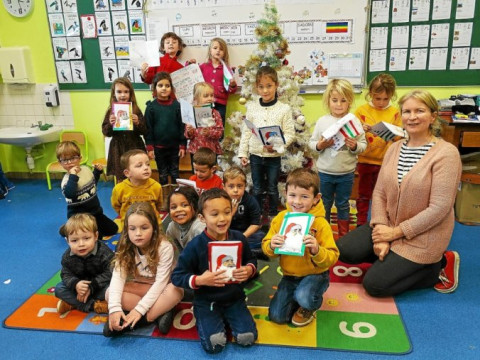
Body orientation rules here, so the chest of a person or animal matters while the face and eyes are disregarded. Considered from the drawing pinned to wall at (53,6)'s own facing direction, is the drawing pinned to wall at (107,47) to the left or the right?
on its left

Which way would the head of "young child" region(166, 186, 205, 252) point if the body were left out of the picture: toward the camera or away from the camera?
toward the camera

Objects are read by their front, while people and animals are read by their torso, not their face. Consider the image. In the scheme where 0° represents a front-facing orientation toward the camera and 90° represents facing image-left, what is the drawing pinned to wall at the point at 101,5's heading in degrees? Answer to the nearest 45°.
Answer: approximately 0°

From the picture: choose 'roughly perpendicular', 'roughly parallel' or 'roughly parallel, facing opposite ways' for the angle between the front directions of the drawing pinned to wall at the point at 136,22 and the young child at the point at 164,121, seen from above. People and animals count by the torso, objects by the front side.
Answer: roughly parallel

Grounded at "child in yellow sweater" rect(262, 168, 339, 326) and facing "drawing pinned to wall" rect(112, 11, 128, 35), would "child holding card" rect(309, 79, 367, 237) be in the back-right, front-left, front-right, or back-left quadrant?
front-right

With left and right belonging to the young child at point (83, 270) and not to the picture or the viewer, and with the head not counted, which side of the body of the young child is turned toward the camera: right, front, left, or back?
front

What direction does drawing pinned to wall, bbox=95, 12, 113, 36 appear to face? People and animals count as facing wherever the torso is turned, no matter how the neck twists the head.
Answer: toward the camera

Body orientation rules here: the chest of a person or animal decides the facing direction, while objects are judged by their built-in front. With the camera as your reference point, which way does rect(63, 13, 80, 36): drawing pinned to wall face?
facing the viewer

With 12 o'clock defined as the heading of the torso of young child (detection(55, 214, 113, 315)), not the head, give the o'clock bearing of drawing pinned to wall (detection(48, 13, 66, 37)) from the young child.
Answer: The drawing pinned to wall is roughly at 6 o'clock from the young child.

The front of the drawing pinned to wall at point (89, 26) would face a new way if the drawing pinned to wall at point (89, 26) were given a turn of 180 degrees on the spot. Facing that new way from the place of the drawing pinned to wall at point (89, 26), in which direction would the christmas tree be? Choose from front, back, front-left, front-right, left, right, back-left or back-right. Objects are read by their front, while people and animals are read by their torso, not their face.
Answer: back-right

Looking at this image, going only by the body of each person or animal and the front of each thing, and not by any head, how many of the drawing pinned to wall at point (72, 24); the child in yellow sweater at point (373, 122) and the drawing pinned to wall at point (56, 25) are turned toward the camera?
3

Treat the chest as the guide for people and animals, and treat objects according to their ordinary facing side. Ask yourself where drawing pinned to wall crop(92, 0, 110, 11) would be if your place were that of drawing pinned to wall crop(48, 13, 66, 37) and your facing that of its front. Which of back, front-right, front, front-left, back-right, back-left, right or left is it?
front-left

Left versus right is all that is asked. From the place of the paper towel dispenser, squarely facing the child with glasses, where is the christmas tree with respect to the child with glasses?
left

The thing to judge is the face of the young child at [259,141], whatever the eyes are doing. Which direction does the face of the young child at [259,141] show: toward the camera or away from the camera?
toward the camera

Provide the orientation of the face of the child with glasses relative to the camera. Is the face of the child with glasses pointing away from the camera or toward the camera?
toward the camera

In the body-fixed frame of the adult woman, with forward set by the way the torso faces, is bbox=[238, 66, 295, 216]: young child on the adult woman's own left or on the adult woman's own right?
on the adult woman's own right

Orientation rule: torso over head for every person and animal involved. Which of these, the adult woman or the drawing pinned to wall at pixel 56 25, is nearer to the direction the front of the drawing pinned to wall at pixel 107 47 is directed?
the adult woman
